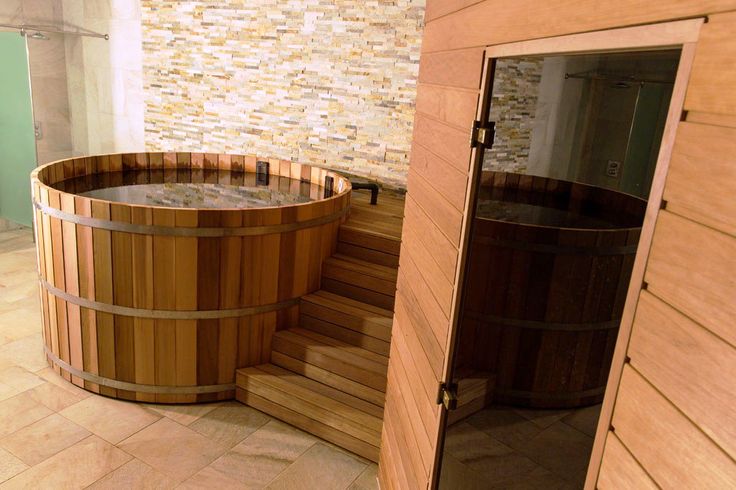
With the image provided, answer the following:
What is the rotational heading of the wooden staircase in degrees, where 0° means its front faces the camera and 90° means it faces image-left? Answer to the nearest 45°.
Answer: approximately 45°

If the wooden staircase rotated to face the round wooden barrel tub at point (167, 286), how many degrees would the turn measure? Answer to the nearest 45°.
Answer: approximately 45° to its right
